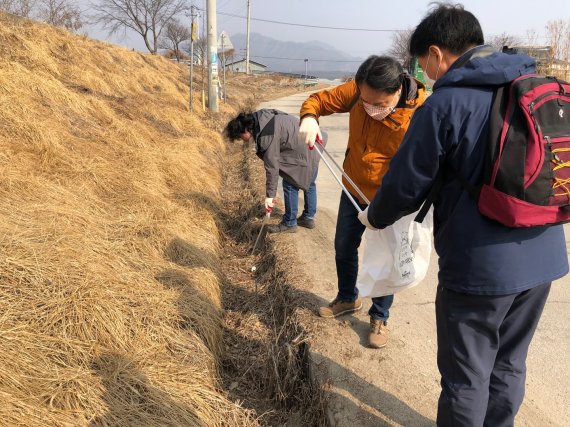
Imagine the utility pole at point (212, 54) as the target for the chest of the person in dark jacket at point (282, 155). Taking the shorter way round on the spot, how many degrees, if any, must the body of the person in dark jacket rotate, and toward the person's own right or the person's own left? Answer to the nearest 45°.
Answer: approximately 90° to the person's own right

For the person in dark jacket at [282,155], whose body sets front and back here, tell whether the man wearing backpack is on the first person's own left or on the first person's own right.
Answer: on the first person's own left

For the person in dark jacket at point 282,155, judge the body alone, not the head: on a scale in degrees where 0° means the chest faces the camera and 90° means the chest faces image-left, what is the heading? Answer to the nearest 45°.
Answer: approximately 90°

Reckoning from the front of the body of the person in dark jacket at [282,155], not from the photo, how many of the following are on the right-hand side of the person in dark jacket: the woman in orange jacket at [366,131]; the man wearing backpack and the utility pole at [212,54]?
1

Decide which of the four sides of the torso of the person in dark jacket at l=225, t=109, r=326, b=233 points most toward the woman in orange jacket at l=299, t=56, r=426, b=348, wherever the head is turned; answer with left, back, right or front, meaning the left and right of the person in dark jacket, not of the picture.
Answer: left
